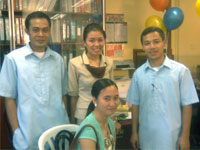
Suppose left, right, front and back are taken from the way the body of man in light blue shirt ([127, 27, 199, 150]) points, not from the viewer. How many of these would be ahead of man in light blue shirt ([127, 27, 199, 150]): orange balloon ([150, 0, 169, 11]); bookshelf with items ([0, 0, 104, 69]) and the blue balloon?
0

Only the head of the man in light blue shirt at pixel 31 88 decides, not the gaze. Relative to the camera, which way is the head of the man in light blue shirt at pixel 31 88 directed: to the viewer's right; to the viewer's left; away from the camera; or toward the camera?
toward the camera

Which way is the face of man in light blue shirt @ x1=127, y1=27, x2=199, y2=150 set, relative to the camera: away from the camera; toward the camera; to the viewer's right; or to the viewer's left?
toward the camera

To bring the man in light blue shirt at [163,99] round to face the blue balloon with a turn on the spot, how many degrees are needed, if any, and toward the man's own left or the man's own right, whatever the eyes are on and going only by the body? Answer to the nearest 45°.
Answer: approximately 180°

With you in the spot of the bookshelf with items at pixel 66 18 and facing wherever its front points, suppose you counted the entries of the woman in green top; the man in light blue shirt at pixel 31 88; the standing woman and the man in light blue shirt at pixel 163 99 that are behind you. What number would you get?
0

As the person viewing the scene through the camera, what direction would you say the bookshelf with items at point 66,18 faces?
facing the viewer

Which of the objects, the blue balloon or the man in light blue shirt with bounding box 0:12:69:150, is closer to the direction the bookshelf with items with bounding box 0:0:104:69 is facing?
the man in light blue shirt

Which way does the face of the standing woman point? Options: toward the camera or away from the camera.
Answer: toward the camera

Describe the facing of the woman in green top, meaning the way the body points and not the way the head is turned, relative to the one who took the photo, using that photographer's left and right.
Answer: facing the viewer and to the right of the viewer

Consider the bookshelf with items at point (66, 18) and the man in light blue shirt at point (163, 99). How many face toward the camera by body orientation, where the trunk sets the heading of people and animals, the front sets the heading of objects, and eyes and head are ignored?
2

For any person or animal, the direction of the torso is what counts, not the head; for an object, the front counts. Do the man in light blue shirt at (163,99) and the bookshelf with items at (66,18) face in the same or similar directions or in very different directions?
same or similar directions

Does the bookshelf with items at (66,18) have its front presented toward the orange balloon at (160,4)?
no
